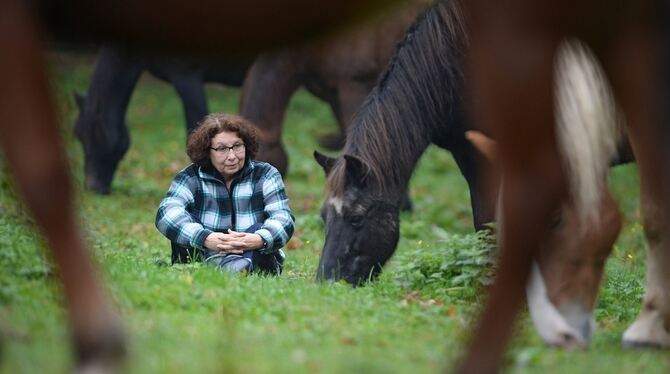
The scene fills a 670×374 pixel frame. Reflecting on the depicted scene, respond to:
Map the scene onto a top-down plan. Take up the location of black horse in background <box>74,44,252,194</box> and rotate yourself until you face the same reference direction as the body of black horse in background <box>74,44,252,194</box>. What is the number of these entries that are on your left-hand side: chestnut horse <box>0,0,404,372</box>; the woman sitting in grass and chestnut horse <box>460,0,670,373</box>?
3

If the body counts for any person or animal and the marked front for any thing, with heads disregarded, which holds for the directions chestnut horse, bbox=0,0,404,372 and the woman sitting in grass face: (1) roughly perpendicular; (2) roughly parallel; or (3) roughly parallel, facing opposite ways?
roughly perpendicular

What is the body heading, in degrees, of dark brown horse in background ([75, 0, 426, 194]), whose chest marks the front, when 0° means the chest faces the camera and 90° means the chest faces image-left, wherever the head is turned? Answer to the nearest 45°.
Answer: approximately 90°

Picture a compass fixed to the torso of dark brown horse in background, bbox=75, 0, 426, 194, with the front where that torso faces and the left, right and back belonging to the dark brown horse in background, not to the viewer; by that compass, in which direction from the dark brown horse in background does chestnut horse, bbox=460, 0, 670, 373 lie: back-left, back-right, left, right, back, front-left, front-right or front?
left

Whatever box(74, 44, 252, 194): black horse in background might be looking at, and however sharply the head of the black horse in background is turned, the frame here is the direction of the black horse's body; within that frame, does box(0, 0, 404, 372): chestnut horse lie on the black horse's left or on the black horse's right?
on the black horse's left

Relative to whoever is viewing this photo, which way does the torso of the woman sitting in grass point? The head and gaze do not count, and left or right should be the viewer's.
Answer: facing the viewer

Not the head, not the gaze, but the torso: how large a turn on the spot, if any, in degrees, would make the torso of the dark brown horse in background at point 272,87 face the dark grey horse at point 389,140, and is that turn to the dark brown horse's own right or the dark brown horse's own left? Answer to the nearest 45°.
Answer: approximately 90° to the dark brown horse's own left

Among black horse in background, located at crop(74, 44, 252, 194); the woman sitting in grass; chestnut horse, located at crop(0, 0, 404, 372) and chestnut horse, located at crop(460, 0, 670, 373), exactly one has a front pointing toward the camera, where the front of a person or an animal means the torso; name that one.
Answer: the woman sitting in grass

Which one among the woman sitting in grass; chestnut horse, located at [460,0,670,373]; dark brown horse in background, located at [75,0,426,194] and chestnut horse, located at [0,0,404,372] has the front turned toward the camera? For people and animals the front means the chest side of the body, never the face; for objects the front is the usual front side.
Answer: the woman sitting in grass
